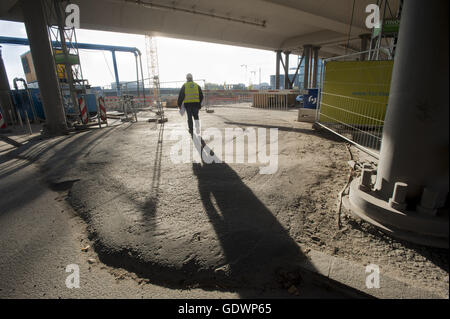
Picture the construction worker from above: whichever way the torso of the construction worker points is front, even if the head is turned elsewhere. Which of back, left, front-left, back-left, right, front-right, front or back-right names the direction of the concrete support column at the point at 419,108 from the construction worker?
back

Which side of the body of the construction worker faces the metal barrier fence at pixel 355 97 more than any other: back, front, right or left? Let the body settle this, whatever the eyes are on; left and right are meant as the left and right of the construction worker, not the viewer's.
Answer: right

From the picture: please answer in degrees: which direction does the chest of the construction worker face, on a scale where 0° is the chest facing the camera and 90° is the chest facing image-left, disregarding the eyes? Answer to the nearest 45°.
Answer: approximately 180°

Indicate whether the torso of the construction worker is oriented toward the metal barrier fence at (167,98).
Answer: yes

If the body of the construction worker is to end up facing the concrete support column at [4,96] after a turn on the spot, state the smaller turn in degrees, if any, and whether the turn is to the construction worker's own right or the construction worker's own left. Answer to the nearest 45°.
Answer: approximately 45° to the construction worker's own left

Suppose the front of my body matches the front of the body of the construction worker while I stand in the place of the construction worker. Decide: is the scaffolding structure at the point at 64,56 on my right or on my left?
on my left
